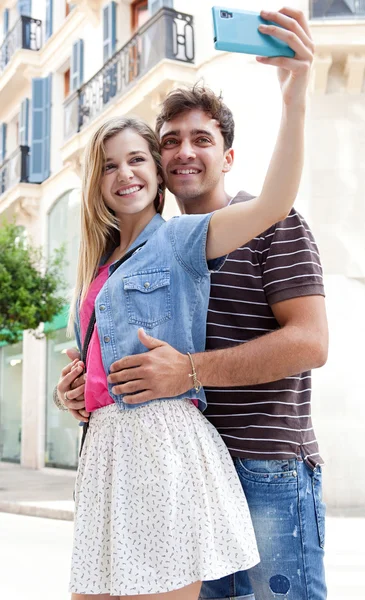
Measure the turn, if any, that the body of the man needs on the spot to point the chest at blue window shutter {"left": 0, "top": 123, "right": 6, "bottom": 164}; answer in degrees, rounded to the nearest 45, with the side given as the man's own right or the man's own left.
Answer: approximately 135° to the man's own right

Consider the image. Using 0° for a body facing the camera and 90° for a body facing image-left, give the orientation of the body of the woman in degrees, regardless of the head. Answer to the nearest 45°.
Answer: approximately 45°

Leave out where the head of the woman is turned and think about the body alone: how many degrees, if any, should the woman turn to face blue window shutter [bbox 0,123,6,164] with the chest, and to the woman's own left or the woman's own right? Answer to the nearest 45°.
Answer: approximately 135° to the woman's own right

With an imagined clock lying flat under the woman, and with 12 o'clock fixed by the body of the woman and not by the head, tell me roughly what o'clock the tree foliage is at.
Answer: The tree foliage is roughly at 4 o'clock from the woman.

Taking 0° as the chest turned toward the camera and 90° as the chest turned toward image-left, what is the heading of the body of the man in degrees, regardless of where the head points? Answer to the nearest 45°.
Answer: approximately 45°

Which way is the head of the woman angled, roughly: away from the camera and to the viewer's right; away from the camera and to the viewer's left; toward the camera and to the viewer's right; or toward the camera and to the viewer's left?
toward the camera and to the viewer's right
